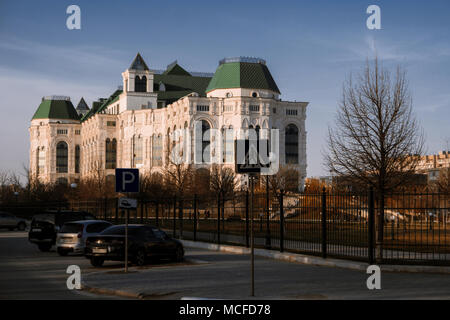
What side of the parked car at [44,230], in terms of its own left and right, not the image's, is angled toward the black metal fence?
right

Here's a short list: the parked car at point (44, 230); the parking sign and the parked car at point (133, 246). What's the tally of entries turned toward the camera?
1

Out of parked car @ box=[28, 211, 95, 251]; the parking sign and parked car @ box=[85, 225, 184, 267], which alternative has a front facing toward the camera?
the parking sign

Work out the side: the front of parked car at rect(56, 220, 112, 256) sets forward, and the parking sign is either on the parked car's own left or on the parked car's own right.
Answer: on the parked car's own right

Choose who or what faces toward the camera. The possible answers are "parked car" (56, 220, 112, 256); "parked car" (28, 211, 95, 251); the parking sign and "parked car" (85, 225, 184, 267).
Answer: the parking sign

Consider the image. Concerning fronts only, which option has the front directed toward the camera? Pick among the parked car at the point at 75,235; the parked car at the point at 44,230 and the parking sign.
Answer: the parking sign
